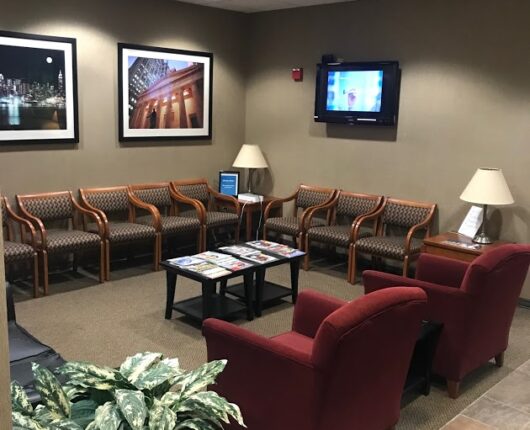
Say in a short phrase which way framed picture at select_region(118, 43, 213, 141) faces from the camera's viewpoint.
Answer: facing the viewer and to the right of the viewer

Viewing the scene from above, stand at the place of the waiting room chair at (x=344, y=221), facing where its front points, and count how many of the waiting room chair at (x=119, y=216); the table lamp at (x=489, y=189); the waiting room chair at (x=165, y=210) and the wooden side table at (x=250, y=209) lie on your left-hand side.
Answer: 1

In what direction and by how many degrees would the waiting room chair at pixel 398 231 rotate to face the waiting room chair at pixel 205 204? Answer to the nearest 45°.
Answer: approximately 45° to its right

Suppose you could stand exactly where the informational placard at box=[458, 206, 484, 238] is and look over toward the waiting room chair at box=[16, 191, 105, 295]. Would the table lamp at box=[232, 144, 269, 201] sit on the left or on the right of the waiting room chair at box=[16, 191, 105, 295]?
right

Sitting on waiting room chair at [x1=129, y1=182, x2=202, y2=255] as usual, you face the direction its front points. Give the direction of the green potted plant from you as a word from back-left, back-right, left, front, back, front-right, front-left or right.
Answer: front-right

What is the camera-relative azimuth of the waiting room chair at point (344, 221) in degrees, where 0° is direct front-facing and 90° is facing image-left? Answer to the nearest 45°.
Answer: approximately 45°

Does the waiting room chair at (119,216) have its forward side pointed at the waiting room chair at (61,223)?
no

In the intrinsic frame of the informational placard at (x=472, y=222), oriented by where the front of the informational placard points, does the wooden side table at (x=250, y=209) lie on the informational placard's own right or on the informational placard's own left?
on the informational placard's own right

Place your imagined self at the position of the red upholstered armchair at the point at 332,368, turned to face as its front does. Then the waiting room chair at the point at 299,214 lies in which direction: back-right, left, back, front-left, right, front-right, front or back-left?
front-right

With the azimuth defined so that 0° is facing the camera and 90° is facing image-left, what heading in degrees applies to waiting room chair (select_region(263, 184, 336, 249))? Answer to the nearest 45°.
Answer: approximately 45°

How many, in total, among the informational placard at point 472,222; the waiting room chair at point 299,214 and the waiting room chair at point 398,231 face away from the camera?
0

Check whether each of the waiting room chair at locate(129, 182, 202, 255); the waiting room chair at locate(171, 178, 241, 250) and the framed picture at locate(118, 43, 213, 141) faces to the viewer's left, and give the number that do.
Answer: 0

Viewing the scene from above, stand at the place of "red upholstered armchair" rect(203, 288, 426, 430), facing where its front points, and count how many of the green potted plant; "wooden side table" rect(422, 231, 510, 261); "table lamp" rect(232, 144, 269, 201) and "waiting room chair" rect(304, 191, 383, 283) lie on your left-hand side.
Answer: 1

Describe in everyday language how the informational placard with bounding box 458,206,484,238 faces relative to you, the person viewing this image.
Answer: facing the viewer and to the left of the viewer

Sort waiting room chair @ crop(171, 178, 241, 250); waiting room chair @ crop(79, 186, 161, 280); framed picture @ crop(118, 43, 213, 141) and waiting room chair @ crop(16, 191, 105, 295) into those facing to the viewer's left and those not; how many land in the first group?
0

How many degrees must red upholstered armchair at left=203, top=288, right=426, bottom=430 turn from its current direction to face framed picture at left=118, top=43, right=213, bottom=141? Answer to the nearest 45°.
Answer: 0° — it already faces it

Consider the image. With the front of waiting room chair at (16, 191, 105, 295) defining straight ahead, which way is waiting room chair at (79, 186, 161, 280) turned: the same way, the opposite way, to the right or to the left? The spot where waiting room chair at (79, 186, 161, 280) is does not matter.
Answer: the same way

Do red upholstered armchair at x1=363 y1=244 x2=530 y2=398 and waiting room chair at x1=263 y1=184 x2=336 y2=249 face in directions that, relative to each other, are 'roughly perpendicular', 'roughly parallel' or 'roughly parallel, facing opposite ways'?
roughly perpendicular
